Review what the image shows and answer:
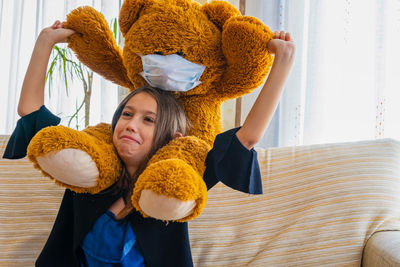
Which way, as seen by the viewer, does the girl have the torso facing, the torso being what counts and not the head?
toward the camera

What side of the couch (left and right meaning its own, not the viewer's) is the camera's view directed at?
front

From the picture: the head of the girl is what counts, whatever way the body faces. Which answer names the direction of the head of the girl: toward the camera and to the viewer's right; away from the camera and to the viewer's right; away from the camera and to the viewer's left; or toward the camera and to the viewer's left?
toward the camera and to the viewer's left
